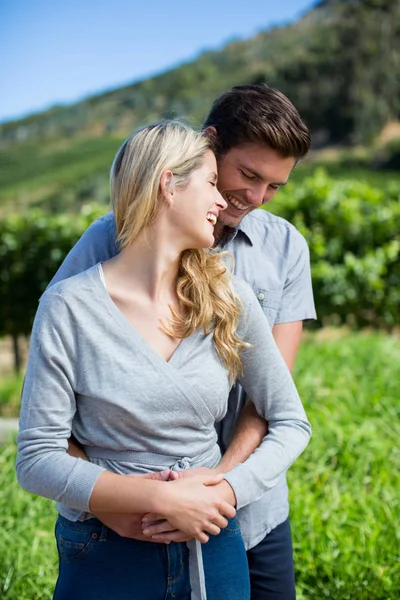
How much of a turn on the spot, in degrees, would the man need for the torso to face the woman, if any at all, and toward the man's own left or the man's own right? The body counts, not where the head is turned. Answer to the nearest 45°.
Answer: approximately 45° to the man's own right

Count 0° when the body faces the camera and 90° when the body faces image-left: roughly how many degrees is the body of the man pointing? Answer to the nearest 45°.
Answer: approximately 0°

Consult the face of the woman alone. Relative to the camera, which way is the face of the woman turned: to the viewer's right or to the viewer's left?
to the viewer's right
